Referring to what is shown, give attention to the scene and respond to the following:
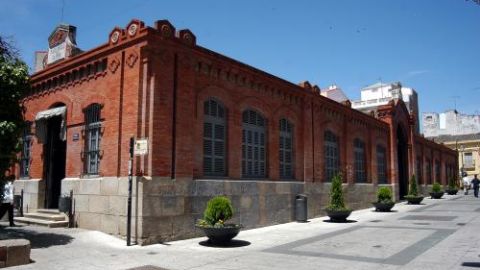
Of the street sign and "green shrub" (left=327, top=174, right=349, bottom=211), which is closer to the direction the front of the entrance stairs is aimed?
the street sign

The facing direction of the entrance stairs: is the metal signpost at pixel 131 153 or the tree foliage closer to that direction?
the tree foliage

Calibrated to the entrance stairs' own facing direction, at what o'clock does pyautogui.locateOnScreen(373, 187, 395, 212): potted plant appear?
The potted plant is roughly at 7 o'clock from the entrance stairs.

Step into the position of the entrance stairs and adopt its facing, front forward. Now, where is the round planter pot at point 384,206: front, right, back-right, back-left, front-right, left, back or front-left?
back-left

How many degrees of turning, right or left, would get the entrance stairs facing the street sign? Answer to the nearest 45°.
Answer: approximately 90° to its left

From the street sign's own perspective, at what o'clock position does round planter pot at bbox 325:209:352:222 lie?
The round planter pot is roughly at 8 o'clock from the street sign.

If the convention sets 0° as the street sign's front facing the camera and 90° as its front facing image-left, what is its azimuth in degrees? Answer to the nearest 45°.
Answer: approximately 0°

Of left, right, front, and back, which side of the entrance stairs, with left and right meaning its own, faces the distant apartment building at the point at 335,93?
back

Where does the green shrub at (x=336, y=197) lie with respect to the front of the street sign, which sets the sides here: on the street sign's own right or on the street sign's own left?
on the street sign's own left

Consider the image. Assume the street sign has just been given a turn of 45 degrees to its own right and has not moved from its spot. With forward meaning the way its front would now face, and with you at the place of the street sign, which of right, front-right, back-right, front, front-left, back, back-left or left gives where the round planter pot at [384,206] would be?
back

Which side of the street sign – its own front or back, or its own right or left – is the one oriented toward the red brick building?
back

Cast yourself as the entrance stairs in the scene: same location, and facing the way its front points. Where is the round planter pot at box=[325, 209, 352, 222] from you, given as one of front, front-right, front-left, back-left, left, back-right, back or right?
back-left

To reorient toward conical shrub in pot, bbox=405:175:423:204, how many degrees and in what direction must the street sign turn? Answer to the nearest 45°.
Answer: approximately 135° to its left

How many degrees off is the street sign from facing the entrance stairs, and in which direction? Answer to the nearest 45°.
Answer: approximately 135° to its right

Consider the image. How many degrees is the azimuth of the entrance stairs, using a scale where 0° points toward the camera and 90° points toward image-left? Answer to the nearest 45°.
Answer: approximately 45°
